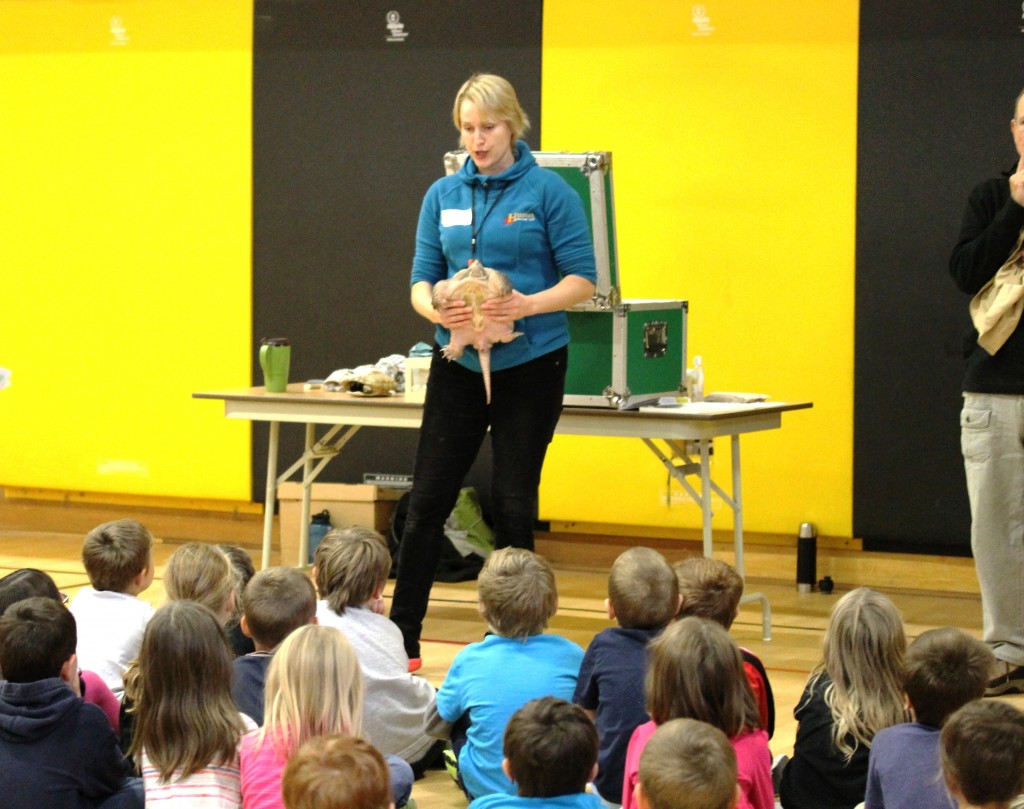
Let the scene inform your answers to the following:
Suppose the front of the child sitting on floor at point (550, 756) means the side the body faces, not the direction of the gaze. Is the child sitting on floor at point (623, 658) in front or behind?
in front

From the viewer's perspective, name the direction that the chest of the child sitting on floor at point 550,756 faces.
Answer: away from the camera

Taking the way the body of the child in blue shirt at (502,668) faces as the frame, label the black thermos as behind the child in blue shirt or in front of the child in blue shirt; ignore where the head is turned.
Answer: in front

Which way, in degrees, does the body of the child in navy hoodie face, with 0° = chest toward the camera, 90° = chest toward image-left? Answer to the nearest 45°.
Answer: approximately 225°

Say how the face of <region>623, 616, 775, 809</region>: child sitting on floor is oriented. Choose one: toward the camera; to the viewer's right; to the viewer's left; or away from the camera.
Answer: away from the camera

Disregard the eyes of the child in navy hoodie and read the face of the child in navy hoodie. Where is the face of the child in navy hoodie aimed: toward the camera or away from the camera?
away from the camera

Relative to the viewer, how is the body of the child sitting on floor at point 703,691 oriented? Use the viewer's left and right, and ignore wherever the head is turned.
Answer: facing away from the viewer

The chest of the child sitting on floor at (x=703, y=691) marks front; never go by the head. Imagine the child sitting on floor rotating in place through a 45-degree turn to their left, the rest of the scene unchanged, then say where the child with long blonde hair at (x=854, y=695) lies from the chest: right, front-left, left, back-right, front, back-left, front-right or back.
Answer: right

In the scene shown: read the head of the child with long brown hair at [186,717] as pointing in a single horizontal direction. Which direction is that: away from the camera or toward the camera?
away from the camera

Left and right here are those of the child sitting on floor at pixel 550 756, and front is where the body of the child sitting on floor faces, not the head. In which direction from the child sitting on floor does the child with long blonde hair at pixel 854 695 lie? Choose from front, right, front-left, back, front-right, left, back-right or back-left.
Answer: front-right

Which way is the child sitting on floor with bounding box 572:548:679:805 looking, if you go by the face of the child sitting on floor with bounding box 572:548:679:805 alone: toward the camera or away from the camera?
away from the camera

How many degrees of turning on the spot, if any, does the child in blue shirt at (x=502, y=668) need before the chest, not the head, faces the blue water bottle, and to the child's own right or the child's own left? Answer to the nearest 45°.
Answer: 0° — they already face it

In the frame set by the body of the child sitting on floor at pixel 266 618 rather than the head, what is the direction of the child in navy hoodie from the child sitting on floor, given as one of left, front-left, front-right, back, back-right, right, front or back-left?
back-left

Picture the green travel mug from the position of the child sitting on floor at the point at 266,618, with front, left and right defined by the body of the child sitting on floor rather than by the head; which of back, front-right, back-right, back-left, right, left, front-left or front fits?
front

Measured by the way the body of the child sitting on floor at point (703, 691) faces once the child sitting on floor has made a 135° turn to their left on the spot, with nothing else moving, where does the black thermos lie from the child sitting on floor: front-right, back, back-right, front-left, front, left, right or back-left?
back-right

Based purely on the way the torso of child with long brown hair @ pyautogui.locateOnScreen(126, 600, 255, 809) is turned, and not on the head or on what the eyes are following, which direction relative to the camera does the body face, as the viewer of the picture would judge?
away from the camera
